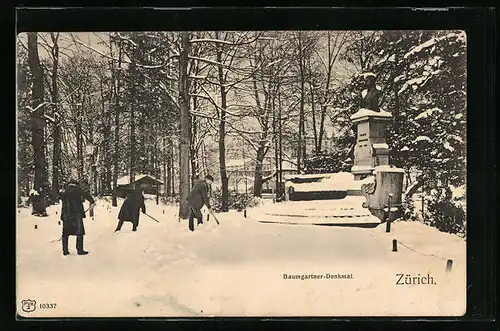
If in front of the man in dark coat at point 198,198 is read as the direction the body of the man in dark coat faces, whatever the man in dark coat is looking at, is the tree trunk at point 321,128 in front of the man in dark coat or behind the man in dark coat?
in front

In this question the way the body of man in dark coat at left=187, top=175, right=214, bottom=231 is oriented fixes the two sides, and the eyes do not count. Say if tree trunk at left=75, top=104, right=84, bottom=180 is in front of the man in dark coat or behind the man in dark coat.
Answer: behind

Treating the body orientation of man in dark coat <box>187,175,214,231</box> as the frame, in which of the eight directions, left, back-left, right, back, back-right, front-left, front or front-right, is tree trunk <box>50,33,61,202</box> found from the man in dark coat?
back

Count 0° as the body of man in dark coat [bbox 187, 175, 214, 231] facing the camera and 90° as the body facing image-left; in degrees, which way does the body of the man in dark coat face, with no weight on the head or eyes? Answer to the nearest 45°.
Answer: approximately 270°

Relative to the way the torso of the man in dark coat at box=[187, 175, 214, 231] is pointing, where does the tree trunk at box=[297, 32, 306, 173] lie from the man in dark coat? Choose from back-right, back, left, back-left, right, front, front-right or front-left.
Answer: front

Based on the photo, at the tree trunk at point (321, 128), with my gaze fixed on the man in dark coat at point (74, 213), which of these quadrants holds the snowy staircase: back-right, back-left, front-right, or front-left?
front-left

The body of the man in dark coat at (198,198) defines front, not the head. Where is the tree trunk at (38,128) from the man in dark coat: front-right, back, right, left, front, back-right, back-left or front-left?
back

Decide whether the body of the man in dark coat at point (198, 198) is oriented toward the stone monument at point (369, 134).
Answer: yes

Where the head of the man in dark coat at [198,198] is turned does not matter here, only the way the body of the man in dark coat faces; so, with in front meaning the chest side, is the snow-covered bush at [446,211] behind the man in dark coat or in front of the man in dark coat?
in front
